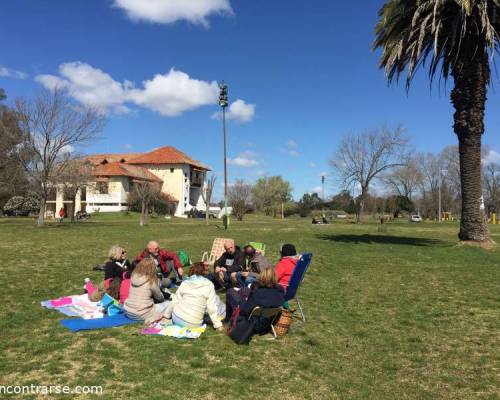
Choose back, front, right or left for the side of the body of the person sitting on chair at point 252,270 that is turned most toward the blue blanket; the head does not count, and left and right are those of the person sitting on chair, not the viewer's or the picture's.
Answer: front

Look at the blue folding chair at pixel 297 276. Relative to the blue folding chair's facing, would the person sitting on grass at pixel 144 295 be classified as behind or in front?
in front

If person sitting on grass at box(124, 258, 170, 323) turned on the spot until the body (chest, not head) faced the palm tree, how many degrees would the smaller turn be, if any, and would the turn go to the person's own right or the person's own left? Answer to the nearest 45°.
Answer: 0° — they already face it

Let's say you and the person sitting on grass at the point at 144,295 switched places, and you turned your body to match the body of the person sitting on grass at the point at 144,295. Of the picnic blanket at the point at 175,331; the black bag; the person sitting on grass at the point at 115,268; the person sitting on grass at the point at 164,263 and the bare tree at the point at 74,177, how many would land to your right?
2

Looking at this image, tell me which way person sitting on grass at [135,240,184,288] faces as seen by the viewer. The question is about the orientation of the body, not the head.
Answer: toward the camera

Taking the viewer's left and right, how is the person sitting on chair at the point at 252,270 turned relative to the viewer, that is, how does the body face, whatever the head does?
facing the viewer and to the left of the viewer

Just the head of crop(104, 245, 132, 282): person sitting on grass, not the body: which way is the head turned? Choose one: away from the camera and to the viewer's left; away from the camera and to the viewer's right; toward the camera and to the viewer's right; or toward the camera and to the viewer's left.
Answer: toward the camera and to the viewer's right

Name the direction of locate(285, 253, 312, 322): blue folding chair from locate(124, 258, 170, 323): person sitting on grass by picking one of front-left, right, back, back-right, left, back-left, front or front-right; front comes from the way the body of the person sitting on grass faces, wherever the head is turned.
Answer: front-right

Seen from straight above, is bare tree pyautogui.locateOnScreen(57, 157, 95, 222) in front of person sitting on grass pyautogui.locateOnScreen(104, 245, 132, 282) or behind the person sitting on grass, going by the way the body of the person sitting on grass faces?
behind

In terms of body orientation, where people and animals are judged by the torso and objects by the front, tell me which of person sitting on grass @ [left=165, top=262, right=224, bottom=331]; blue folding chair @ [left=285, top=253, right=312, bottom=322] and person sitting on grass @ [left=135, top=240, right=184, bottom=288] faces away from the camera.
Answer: person sitting on grass @ [left=165, top=262, right=224, bottom=331]

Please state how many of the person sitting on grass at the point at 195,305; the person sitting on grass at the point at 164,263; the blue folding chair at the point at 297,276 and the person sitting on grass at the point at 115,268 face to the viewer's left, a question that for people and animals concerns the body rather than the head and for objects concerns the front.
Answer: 1

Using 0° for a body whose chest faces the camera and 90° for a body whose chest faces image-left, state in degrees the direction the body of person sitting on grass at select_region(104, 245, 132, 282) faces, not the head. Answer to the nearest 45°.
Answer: approximately 315°

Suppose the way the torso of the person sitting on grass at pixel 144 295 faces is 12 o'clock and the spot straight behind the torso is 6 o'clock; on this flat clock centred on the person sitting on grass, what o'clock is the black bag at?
The black bag is roughly at 3 o'clock from the person sitting on grass.

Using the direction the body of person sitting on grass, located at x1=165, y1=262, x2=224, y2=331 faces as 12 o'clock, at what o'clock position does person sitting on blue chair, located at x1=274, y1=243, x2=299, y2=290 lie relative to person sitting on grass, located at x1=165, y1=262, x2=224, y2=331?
person sitting on blue chair, located at x1=274, y1=243, x2=299, y2=290 is roughly at 2 o'clock from person sitting on grass, located at x1=165, y1=262, x2=224, y2=331.

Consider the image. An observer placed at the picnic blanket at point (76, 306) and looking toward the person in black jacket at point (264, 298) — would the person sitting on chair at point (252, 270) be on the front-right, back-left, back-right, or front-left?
front-left

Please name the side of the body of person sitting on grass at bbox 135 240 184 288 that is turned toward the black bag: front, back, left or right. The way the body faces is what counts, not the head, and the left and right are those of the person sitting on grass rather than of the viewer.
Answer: front

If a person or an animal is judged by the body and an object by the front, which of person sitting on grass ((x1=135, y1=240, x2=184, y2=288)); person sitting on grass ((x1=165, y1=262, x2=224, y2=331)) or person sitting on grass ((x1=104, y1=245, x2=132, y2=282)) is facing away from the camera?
person sitting on grass ((x1=165, y1=262, x2=224, y2=331))

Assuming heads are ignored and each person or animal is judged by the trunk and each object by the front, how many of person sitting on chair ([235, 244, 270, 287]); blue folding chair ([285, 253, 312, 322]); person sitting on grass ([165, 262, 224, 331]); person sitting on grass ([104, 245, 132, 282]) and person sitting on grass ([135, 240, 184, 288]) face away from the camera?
1

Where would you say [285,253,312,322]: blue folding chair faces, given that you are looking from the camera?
facing to the left of the viewer

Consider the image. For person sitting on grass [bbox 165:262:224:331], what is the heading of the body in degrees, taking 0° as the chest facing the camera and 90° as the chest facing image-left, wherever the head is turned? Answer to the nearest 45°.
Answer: approximately 180°

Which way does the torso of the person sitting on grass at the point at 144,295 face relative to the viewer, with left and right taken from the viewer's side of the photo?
facing away from the viewer and to the right of the viewer
